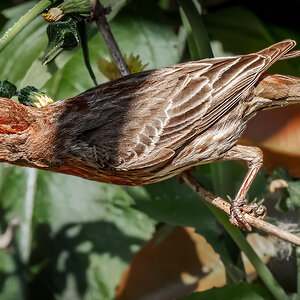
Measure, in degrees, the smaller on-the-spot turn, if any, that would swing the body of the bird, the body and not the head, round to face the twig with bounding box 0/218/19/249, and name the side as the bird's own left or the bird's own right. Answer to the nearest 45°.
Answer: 0° — it already faces it

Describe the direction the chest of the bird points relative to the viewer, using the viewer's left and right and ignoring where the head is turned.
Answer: facing to the left of the viewer

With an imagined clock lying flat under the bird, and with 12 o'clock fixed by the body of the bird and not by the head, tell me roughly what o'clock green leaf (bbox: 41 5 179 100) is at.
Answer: The green leaf is roughly at 3 o'clock from the bird.
